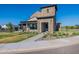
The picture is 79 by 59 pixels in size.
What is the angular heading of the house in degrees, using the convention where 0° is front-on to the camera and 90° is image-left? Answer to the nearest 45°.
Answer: approximately 45°
